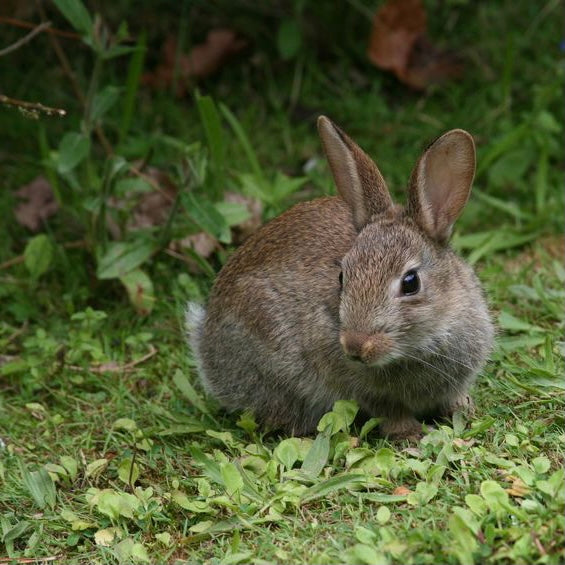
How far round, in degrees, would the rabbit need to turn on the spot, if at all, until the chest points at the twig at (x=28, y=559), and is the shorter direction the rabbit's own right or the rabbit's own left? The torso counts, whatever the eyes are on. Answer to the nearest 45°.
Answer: approximately 90° to the rabbit's own right

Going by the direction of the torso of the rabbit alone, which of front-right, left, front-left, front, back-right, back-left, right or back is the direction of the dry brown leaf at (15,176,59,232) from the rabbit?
back

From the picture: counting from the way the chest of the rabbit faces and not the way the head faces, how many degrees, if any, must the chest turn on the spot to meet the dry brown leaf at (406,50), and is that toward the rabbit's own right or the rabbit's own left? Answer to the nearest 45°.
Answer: approximately 135° to the rabbit's own left

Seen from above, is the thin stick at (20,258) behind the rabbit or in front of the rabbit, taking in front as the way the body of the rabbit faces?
behind

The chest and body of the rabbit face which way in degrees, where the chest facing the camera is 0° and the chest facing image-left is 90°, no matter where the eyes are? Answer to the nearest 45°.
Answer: approximately 315°

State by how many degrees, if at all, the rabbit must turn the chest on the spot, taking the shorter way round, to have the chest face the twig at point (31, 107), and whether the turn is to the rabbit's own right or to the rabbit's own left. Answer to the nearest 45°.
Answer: approximately 135° to the rabbit's own right

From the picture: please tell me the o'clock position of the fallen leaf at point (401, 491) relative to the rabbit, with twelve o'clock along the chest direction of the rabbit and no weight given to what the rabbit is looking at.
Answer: The fallen leaf is roughly at 1 o'clock from the rabbit.

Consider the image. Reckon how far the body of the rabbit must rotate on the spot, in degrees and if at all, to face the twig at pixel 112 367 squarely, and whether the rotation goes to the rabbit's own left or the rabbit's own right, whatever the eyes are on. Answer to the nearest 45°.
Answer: approximately 180°
